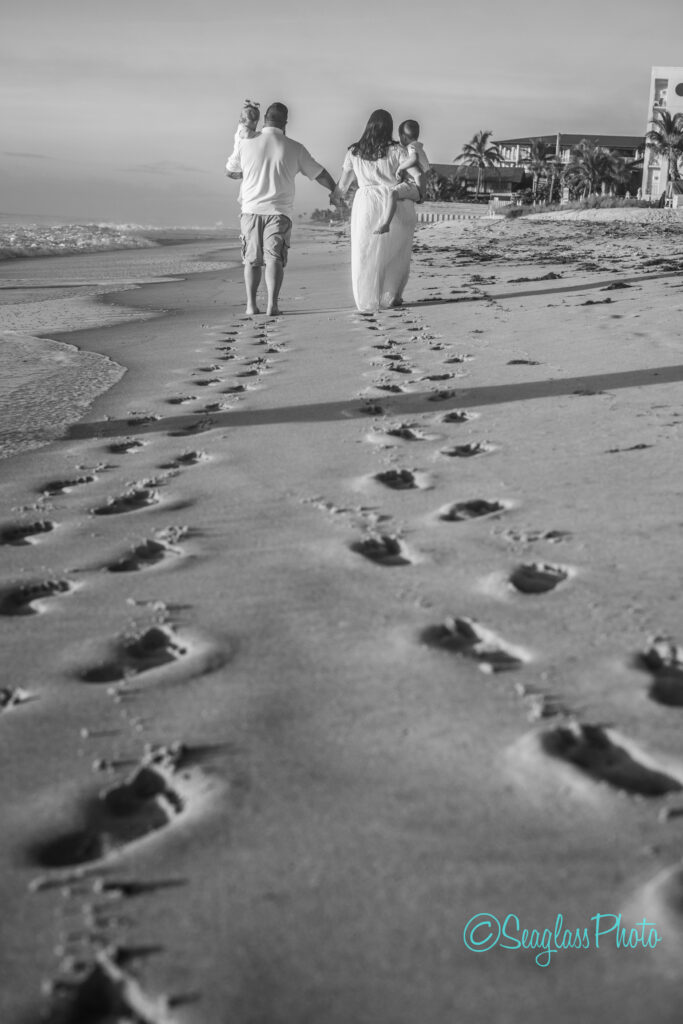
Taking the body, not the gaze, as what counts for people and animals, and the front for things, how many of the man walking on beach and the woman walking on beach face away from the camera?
2

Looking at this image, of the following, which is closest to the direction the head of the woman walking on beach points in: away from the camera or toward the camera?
away from the camera

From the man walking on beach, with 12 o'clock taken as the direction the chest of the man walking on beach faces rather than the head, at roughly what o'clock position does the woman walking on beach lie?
The woman walking on beach is roughly at 3 o'clock from the man walking on beach.

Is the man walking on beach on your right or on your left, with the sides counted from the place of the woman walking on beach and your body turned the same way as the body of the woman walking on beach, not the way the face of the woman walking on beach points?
on your left

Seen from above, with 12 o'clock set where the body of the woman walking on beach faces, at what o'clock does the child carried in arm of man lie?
The child carried in arm of man is roughly at 9 o'clock from the woman walking on beach.

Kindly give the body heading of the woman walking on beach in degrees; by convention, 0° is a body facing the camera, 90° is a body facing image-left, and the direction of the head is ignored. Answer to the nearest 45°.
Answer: approximately 180°

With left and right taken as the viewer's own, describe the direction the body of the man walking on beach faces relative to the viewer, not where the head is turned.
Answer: facing away from the viewer
